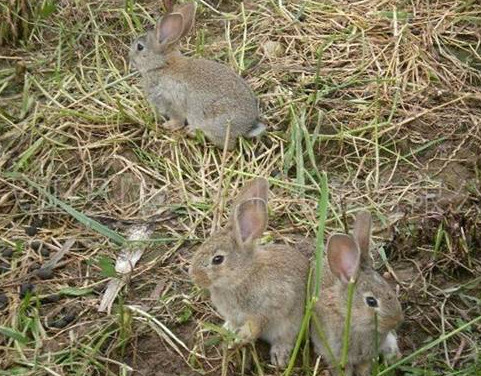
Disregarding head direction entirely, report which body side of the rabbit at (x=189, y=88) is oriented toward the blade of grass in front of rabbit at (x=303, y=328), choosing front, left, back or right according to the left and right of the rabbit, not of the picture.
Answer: left

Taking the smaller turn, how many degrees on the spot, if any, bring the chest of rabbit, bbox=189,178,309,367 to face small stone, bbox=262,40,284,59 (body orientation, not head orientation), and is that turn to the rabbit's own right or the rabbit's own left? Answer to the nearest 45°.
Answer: approximately 90° to the rabbit's own right

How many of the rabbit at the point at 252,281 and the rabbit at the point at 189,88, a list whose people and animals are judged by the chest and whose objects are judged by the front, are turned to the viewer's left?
2

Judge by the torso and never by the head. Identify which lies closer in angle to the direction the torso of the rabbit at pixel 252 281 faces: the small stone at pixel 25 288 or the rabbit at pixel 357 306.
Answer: the small stone

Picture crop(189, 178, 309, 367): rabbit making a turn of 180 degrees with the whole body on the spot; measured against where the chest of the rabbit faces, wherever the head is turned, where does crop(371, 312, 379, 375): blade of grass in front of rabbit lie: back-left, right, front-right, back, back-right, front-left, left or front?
front-right

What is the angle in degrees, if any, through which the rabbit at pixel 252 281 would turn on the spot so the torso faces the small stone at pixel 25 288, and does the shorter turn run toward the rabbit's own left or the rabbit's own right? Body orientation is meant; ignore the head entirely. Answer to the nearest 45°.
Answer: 0° — it already faces it

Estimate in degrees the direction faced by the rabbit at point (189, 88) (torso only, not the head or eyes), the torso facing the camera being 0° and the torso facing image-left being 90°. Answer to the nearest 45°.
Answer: approximately 90°

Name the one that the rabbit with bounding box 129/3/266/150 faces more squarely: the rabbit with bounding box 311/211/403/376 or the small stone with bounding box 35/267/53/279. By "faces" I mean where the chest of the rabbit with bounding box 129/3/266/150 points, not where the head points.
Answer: the small stone

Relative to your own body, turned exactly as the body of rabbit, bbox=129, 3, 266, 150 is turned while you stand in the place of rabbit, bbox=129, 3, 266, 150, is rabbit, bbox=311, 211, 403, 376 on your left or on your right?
on your left

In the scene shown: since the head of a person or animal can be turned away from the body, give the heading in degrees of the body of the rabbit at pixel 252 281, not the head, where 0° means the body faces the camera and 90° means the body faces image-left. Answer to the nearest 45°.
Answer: approximately 90°

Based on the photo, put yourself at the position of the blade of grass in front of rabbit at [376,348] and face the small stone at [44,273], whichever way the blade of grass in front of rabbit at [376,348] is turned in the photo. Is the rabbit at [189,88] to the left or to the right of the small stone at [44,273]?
right

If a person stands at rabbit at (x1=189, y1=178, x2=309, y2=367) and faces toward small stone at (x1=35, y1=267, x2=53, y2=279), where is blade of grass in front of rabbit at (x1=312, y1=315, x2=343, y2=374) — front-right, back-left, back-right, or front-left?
back-left
